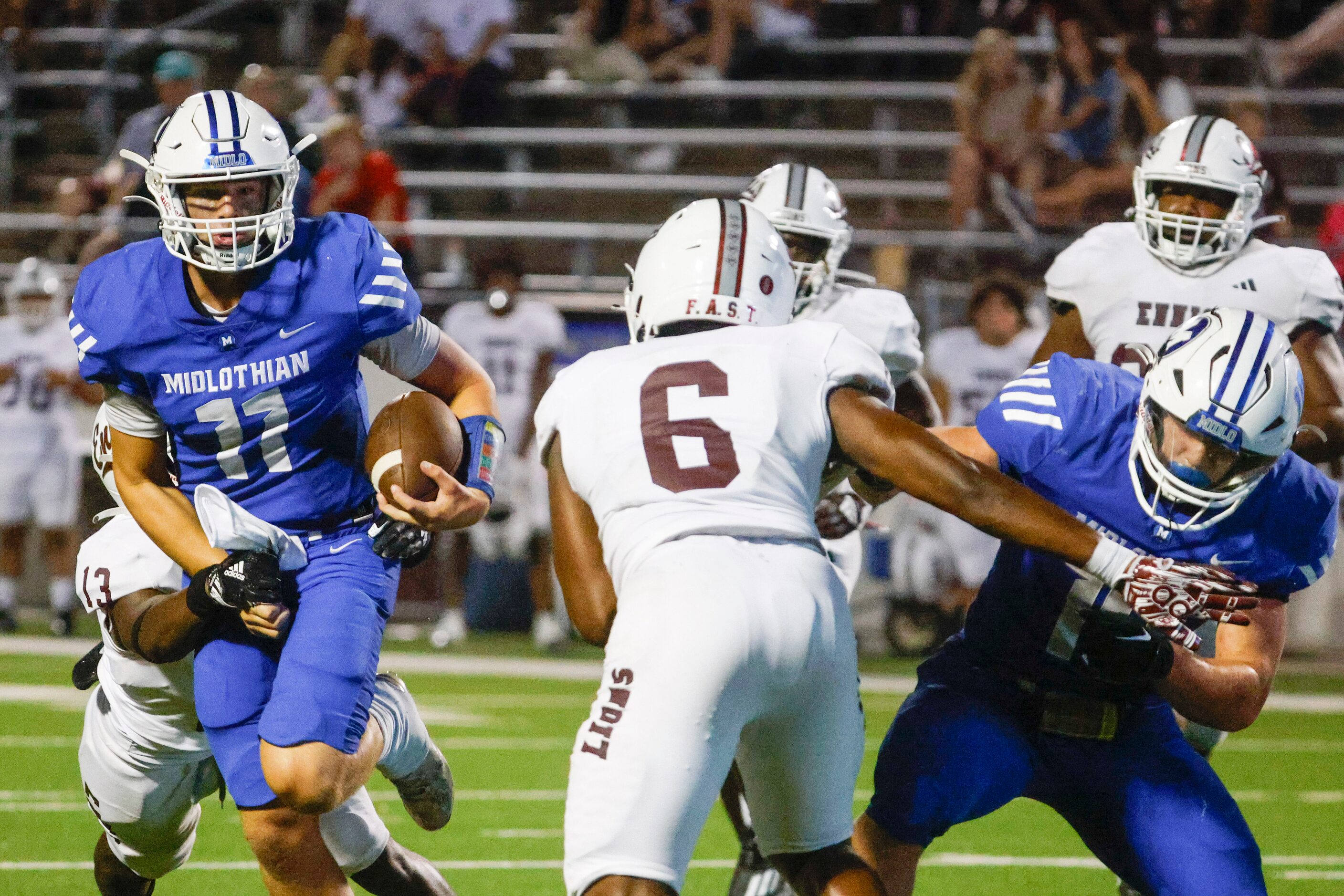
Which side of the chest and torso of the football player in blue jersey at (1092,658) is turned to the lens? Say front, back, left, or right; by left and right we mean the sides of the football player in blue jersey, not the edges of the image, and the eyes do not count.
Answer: front

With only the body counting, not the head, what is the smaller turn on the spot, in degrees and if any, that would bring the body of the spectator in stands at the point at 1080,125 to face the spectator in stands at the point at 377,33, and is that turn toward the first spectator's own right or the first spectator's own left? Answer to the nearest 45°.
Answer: approximately 45° to the first spectator's own right

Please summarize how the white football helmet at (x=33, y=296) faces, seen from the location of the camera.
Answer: facing the viewer

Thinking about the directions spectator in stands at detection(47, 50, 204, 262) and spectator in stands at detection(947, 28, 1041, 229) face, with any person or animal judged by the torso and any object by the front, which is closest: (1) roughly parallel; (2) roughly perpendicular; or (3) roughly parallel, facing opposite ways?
roughly parallel

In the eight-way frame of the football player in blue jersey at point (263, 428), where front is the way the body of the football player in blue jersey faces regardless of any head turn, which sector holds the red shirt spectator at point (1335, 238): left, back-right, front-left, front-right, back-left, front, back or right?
back-left

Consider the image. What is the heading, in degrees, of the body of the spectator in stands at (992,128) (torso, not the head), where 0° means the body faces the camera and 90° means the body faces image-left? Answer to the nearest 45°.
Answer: approximately 0°

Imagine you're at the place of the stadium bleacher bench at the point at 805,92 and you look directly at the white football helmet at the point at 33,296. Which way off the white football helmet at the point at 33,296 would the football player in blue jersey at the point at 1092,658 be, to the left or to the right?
left

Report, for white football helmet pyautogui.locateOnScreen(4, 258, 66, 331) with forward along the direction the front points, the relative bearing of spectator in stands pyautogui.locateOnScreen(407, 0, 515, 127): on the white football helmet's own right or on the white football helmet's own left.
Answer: on the white football helmet's own left

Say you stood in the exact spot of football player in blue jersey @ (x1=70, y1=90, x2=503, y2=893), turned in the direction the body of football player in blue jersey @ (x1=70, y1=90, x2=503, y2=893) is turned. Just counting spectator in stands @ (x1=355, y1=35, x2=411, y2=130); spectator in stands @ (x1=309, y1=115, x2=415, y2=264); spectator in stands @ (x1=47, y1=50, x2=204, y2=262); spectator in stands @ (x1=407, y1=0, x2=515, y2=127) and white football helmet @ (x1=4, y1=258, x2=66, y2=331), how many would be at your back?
5

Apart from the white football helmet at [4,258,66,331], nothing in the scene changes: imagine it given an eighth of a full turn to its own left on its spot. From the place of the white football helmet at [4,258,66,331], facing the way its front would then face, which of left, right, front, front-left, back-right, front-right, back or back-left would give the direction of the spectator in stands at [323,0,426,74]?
left

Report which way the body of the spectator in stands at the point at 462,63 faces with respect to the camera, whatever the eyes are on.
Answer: toward the camera

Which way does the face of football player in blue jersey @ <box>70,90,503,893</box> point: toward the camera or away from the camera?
toward the camera

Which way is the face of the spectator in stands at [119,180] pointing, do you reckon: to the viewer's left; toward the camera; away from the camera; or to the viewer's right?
toward the camera

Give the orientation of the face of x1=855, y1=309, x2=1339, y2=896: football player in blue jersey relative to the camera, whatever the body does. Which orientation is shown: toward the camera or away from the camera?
toward the camera

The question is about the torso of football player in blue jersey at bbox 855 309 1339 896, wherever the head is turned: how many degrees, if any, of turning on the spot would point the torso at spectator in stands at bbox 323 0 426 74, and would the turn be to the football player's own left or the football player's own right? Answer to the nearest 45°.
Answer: approximately 135° to the football player's own right
